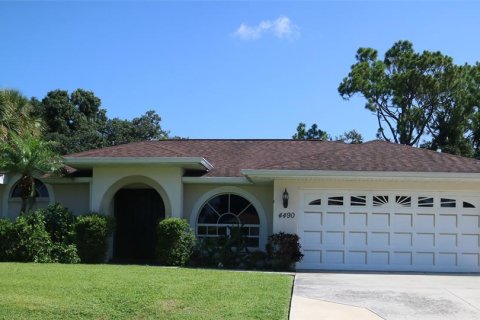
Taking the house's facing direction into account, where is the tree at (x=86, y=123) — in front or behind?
behind

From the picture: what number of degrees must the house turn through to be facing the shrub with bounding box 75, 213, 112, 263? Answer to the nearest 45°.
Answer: approximately 90° to its right

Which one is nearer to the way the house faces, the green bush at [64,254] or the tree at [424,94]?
the green bush

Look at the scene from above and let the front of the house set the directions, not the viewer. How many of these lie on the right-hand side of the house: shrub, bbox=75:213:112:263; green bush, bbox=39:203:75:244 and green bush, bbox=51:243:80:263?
3

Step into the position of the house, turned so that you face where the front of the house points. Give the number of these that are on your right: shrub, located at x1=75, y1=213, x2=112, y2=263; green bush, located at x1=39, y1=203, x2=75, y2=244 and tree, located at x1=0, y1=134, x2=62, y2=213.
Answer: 3

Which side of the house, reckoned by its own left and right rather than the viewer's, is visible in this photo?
front

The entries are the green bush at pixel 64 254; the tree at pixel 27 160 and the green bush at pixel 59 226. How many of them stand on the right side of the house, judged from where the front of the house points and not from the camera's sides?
3

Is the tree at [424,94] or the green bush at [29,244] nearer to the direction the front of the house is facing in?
the green bush

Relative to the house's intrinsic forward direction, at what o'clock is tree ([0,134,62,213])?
The tree is roughly at 3 o'clock from the house.

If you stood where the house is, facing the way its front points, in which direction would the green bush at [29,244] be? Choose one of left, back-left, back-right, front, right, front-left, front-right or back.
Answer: right

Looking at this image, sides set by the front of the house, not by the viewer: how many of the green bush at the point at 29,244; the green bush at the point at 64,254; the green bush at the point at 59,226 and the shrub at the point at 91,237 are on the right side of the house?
4

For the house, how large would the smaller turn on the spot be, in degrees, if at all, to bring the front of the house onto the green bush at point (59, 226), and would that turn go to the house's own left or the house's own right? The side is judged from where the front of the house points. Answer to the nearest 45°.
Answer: approximately 90° to the house's own right

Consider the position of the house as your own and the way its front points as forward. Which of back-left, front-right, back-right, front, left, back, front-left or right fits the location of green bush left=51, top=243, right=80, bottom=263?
right
